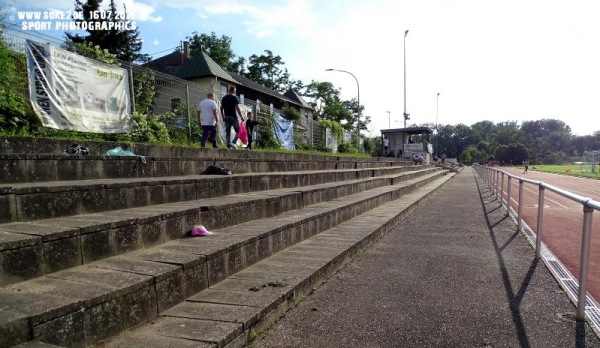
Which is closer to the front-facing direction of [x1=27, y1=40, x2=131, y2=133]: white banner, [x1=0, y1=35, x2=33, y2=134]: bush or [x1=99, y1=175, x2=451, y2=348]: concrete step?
the concrete step

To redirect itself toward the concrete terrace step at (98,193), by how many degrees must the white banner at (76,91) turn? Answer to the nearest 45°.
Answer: approximately 45° to its right

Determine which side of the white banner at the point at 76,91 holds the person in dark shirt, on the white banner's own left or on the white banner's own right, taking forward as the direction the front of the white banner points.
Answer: on the white banner's own left

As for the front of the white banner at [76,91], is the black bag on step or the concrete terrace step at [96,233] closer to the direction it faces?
the black bag on step

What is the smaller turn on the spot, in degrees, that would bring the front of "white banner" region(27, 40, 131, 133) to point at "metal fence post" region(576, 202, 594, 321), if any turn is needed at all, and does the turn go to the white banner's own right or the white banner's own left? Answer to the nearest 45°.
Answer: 0° — it already faces it

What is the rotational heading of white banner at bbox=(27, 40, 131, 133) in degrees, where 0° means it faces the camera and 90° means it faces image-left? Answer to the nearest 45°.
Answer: approximately 315°

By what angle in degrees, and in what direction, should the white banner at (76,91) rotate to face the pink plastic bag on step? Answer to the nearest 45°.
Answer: approximately 45° to its right

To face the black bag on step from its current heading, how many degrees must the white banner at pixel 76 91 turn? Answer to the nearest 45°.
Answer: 0° — it already faces it
